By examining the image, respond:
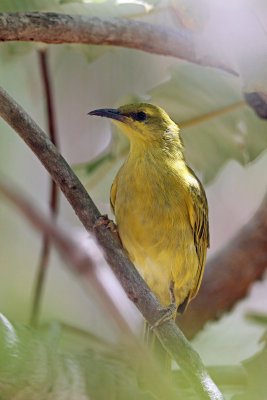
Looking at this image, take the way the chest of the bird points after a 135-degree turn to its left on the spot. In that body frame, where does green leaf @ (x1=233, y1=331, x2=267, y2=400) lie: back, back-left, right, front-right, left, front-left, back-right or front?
right

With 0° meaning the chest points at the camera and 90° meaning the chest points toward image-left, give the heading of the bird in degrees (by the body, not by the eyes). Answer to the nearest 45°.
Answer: approximately 45°

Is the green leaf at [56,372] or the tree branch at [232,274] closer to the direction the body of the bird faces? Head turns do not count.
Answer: the green leaf

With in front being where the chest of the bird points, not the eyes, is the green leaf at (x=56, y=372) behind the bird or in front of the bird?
in front
